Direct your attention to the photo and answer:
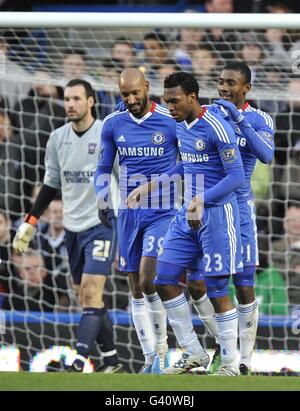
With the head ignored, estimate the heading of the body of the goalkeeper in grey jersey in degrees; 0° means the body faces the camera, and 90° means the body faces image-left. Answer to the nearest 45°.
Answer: approximately 0°

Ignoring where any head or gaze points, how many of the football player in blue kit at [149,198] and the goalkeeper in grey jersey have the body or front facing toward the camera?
2

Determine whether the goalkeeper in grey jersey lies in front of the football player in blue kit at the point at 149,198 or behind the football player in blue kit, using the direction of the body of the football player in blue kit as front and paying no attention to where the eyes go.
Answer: behind

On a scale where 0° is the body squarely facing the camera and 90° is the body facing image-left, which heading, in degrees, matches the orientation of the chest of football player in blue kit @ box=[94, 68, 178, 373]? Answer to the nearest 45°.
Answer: approximately 0°
